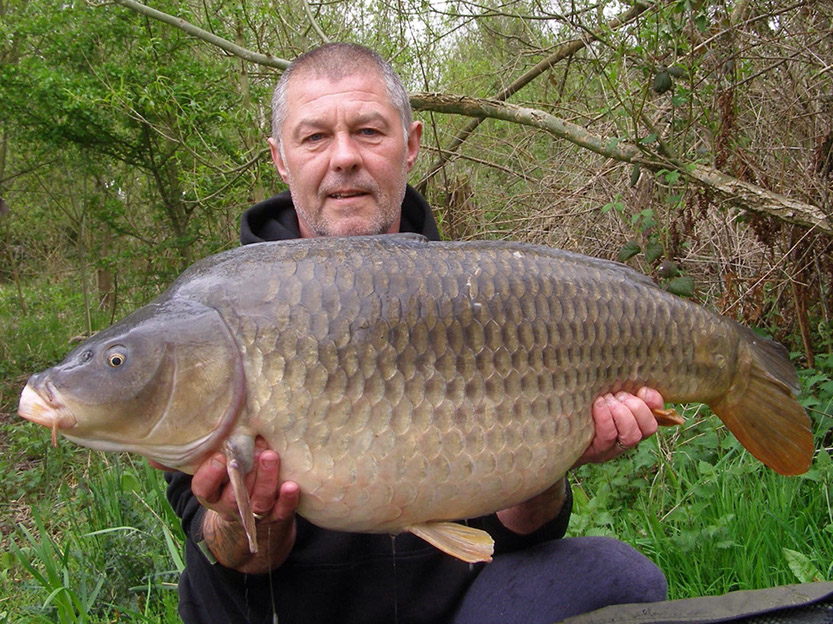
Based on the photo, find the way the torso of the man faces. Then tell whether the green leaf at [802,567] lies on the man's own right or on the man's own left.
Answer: on the man's own left

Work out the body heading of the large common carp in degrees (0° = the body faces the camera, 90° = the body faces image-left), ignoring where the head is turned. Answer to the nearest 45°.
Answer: approximately 90°

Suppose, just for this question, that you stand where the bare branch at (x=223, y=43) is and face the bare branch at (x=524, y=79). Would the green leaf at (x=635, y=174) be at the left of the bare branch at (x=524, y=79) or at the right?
right

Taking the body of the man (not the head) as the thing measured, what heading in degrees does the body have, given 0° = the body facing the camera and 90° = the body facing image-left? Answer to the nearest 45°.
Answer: approximately 0°

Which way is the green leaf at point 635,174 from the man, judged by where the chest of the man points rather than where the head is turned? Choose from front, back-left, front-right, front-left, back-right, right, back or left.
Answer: back-left

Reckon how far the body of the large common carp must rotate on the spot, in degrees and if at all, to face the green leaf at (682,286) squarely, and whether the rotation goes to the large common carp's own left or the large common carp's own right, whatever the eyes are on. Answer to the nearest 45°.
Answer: approximately 135° to the large common carp's own right

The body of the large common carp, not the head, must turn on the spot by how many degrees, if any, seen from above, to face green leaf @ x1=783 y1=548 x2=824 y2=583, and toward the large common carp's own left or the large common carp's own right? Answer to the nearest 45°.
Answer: approximately 135° to the large common carp's own right

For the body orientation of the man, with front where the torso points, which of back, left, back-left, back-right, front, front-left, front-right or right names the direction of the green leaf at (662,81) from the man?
back-left

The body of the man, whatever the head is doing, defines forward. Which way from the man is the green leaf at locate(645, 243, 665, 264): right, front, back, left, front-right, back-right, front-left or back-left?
back-left

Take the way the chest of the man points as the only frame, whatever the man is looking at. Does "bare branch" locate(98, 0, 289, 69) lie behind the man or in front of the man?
behind
